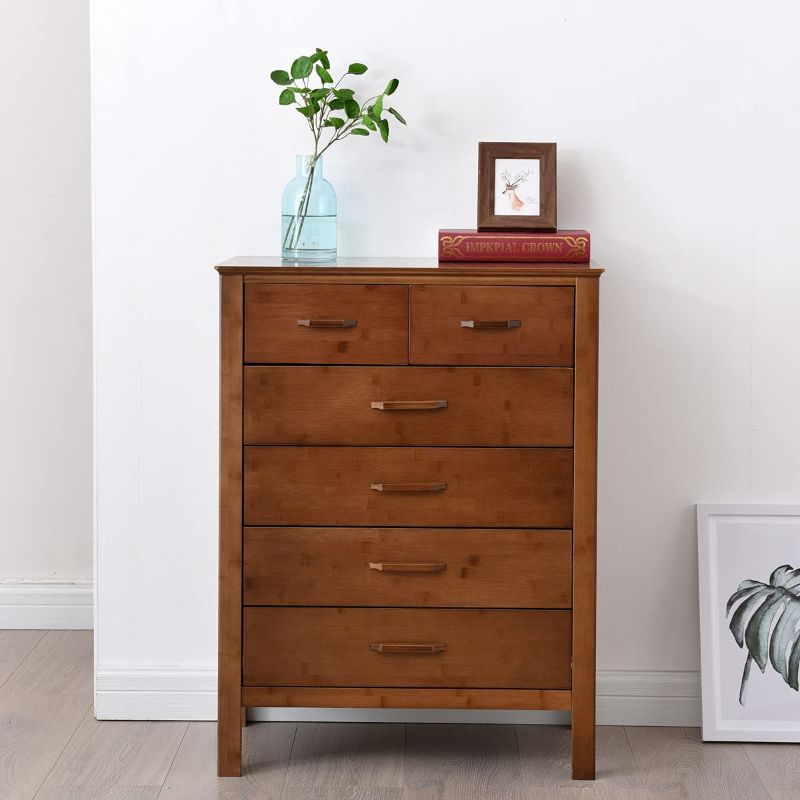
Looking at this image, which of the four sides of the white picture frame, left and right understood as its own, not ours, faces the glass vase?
right

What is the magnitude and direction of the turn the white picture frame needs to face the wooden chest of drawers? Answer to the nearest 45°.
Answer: approximately 45° to its right

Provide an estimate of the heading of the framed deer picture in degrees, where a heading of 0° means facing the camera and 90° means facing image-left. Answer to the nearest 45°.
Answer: approximately 0°

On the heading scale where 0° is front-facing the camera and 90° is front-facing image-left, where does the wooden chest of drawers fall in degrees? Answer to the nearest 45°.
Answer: approximately 0°
